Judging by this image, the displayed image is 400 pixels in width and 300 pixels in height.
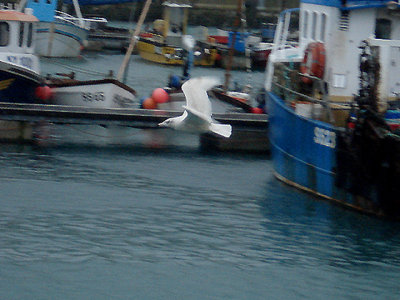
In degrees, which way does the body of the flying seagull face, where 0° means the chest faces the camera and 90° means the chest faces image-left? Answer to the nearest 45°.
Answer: approximately 90°

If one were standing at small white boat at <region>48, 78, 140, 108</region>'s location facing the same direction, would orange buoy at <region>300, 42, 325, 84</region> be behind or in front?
in front

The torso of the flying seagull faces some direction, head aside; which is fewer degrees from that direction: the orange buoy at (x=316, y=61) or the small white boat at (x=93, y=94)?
the small white boat

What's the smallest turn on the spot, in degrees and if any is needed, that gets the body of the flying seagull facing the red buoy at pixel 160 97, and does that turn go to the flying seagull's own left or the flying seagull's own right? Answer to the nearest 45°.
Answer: approximately 90° to the flying seagull's own right

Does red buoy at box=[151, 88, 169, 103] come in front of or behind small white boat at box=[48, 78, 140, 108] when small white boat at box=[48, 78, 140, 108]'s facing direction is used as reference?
in front

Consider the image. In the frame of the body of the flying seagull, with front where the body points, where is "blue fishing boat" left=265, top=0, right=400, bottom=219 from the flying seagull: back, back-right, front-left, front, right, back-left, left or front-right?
back-right

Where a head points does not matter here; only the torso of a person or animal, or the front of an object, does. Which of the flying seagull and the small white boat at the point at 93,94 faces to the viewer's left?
the flying seagull

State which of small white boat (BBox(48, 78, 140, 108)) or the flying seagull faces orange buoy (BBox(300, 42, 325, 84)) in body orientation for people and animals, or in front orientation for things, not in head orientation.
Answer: the small white boat

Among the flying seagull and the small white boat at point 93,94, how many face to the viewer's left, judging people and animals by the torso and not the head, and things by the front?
1

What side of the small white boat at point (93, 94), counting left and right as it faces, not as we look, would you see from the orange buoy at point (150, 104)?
front

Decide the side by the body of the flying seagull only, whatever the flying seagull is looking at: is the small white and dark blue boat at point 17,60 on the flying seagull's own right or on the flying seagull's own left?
on the flying seagull's own right
